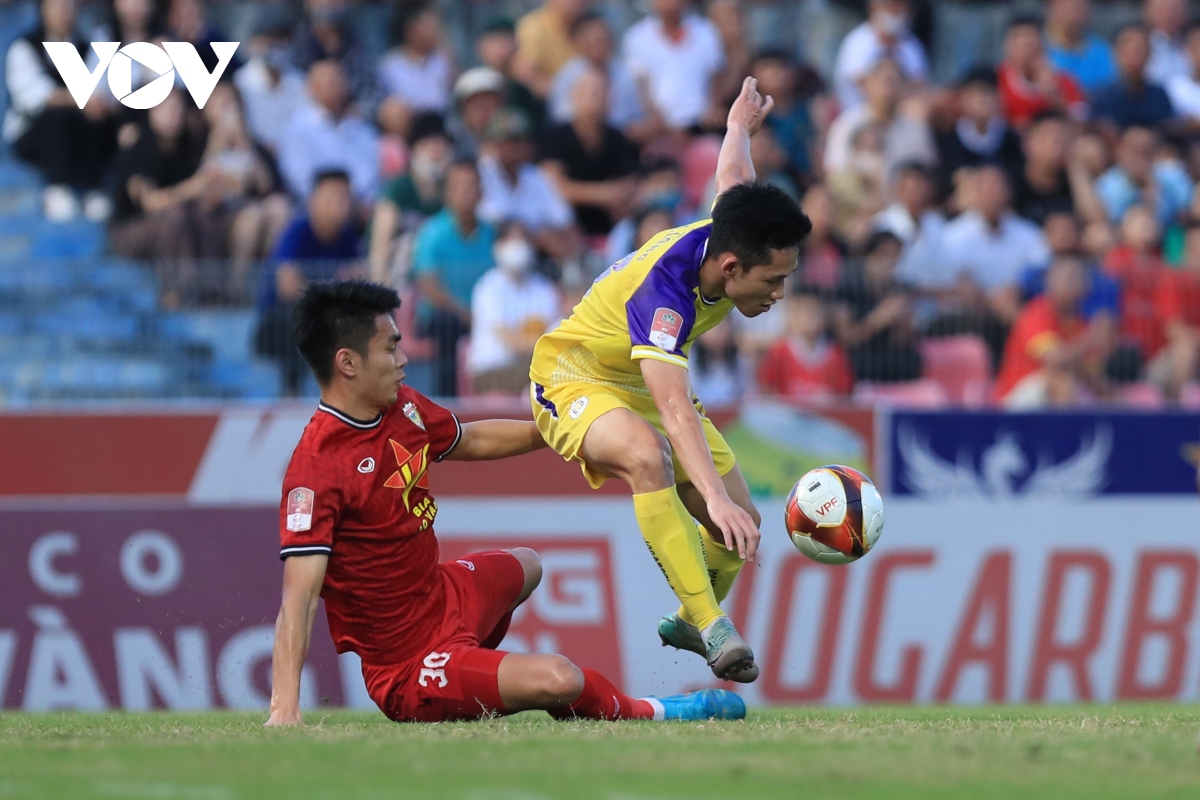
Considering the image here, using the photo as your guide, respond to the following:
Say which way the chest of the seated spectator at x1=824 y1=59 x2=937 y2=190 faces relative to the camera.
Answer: toward the camera

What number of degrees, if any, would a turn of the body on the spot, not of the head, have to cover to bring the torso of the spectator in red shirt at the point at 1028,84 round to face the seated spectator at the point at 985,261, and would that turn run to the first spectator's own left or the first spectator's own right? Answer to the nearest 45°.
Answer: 0° — they already face them

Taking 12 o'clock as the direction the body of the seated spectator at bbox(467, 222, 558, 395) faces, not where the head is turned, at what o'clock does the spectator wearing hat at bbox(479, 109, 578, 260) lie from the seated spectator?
The spectator wearing hat is roughly at 6 o'clock from the seated spectator.

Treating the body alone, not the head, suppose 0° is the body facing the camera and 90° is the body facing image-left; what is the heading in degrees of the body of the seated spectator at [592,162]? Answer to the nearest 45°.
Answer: approximately 0°

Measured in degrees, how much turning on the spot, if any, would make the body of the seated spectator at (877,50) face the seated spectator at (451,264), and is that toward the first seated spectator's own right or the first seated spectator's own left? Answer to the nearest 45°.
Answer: approximately 45° to the first seated spectator's own right

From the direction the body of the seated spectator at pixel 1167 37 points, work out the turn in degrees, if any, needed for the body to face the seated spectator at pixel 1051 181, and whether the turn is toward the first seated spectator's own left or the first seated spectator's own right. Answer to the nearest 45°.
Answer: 0° — they already face them

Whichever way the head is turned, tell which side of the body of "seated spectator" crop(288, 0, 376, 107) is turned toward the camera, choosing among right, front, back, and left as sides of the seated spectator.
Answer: front

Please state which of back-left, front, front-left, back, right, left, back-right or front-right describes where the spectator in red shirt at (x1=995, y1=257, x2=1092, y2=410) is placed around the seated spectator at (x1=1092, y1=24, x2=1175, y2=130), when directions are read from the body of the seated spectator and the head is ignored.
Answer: front

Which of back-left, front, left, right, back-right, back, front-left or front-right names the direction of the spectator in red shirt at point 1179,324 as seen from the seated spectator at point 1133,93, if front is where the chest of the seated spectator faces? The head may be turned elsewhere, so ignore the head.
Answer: front

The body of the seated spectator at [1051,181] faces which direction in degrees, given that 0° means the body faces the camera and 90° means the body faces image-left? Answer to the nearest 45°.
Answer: approximately 0°

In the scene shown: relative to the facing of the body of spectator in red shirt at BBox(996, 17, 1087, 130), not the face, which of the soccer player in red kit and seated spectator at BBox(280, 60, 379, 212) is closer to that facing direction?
the soccer player in red kit

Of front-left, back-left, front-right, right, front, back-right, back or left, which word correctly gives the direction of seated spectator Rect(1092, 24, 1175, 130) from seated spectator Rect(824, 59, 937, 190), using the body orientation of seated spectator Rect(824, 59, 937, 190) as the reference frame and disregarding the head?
back-left

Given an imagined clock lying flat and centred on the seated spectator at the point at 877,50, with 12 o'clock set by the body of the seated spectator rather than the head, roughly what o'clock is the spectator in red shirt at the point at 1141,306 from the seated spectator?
The spectator in red shirt is roughly at 11 o'clock from the seated spectator.

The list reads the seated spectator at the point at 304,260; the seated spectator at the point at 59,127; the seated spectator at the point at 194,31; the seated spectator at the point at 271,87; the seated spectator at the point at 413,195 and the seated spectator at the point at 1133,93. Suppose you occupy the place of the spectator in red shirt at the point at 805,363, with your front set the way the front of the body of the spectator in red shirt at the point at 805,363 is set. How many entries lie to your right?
5
